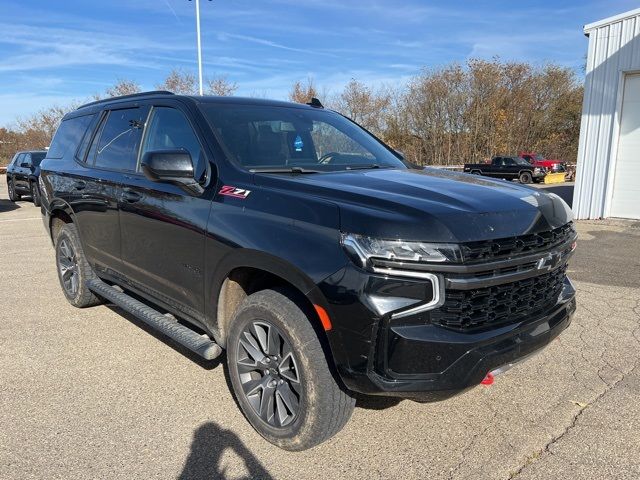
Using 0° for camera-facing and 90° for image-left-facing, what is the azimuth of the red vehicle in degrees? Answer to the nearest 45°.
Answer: approximately 315°

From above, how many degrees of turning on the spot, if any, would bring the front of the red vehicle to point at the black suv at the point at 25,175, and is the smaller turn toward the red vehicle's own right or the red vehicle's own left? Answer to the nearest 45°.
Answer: approximately 90° to the red vehicle's own right

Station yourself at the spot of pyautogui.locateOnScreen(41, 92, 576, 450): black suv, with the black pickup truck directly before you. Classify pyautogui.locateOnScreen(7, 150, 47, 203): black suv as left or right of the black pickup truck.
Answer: left

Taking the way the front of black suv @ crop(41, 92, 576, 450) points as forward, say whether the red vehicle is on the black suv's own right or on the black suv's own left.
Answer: on the black suv's own left

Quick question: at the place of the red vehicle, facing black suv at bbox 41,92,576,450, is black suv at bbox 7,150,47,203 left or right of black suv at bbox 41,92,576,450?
right
